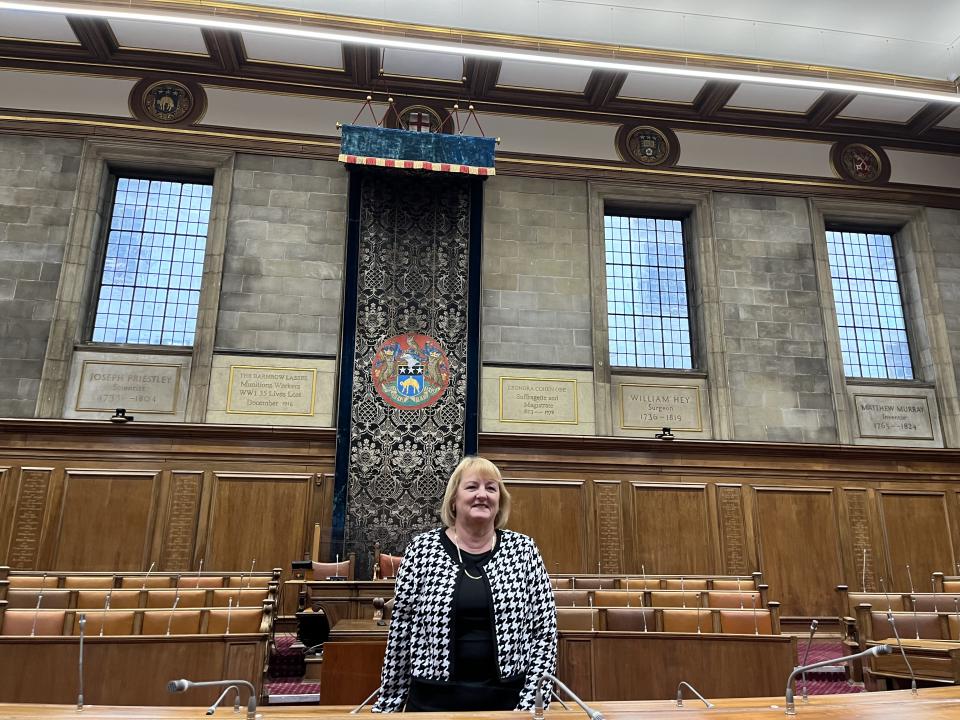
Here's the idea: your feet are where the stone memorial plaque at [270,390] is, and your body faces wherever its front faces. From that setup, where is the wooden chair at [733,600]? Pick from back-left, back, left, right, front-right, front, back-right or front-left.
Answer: front-left

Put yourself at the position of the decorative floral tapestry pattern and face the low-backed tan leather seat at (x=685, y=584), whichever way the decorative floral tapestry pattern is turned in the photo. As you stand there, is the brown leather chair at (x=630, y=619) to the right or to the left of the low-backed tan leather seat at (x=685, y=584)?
right

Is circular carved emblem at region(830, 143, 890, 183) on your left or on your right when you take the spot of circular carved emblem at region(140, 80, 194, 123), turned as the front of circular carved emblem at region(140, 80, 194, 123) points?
on your left

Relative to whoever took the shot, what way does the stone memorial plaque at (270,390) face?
facing the viewer

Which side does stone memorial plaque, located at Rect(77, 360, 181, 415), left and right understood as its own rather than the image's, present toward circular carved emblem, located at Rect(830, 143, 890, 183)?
left

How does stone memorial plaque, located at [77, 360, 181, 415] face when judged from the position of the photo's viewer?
facing the viewer

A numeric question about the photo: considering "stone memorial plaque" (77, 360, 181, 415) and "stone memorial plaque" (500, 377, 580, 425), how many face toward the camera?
2

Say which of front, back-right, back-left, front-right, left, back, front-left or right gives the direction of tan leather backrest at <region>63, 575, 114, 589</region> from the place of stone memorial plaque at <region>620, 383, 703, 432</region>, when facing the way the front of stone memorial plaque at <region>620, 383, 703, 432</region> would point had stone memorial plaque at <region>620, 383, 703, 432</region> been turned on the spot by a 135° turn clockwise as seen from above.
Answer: left

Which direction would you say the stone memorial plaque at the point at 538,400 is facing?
toward the camera

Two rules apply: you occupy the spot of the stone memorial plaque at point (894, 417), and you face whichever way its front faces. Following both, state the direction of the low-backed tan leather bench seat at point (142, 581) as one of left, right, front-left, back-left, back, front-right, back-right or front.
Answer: front-right

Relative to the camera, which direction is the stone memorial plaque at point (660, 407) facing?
toward the camera

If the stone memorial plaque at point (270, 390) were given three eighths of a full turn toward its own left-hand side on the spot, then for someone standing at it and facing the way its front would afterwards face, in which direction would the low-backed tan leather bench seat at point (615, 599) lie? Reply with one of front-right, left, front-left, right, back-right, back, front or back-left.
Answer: right
